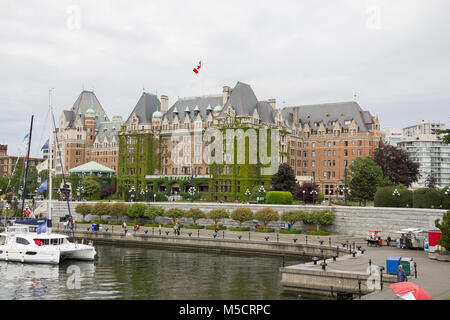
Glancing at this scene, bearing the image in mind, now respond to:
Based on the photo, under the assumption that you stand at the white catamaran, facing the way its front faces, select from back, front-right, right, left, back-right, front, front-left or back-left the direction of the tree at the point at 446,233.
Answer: front

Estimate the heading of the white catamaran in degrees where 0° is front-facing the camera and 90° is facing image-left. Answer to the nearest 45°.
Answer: approximately 315°
